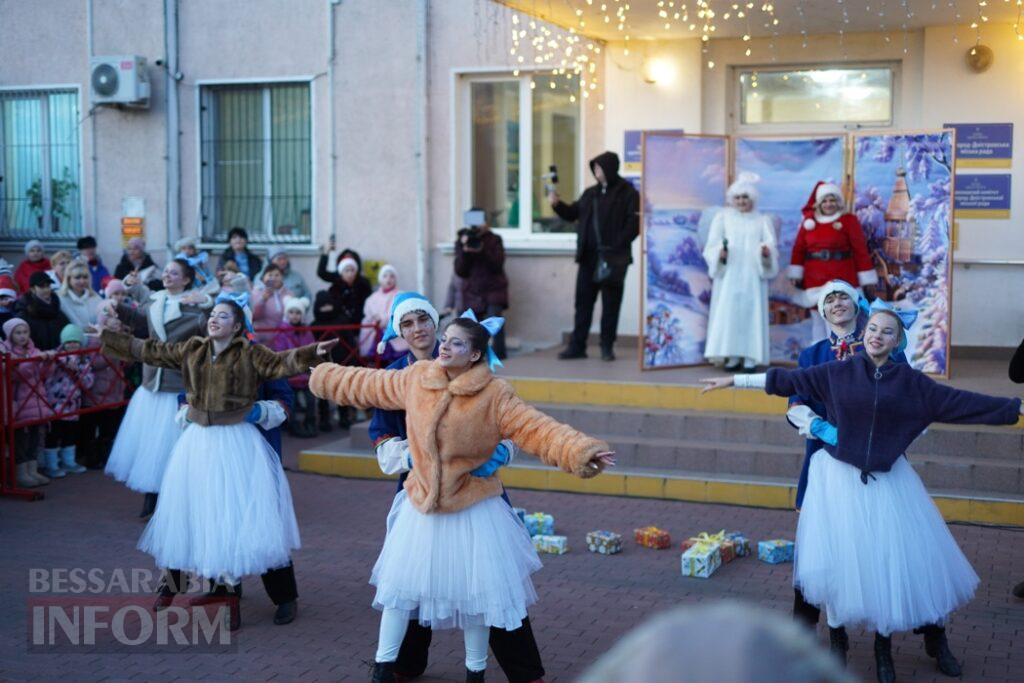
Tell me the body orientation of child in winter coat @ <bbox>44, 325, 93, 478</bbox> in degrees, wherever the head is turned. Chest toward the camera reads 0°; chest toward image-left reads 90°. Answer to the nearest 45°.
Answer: approximately 315°

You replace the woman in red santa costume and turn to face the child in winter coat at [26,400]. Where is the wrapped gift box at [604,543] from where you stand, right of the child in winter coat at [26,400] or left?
left

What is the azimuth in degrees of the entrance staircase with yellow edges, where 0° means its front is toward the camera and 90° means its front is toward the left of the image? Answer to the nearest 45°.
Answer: approximately 0°

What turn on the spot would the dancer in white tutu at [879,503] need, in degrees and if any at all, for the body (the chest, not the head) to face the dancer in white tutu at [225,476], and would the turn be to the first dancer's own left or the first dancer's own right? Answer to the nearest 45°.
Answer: approximately 90° to the first dancer's own right

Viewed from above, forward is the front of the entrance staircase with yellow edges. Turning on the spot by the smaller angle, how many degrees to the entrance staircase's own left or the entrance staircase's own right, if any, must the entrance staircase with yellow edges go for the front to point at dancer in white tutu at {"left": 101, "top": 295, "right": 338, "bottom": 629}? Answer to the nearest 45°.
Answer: approximately 45° to the entrance staircase's own right

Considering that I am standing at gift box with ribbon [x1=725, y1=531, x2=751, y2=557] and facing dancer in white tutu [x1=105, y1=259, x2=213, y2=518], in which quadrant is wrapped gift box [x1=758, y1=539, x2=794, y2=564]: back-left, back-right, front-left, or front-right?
back-left

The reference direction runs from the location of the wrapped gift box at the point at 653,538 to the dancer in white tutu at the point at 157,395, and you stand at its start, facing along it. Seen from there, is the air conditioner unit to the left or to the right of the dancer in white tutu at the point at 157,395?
right
